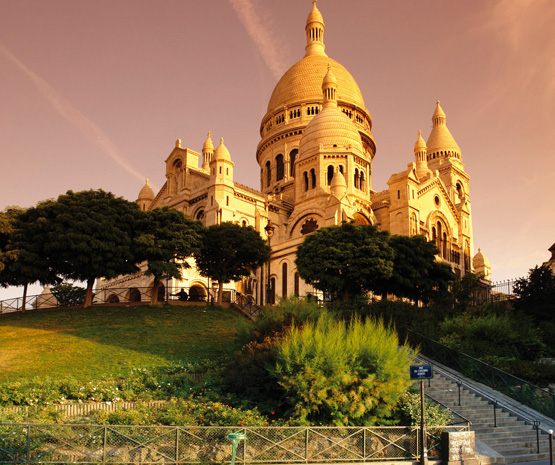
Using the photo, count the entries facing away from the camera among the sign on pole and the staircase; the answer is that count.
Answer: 0

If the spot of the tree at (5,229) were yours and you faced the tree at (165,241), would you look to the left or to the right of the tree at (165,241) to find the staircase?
right

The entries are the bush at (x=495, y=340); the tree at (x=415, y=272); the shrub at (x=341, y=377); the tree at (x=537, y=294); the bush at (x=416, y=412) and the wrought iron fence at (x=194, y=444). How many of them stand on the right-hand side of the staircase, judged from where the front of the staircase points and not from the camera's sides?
3

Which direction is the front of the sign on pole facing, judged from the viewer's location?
facing the viewer

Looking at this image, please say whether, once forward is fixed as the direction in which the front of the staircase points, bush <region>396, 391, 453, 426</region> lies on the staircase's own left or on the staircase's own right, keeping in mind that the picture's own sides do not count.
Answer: on the staircase's own right

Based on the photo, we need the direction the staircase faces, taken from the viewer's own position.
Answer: facing the viewer and to the right of the viewer

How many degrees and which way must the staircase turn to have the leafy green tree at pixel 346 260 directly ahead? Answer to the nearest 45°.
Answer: approximately 180°

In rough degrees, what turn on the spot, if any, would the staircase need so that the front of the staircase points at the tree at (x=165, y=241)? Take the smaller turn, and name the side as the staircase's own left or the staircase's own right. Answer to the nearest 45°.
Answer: approximately 180°

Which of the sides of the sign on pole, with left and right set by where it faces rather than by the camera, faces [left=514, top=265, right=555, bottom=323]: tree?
back

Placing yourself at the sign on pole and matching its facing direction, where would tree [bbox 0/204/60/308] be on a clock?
The tree is roughly at 4 o'clock from the sign on pole.

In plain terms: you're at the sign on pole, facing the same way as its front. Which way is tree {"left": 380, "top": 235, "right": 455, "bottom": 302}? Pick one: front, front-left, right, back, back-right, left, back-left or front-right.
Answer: back

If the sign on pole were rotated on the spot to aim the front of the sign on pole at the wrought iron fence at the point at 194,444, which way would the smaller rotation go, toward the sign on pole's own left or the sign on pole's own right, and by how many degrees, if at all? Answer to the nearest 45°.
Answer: approximately 90° to the sign on pole's own right
